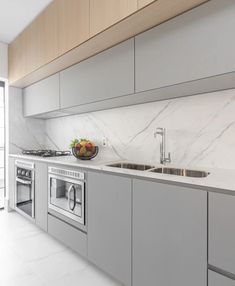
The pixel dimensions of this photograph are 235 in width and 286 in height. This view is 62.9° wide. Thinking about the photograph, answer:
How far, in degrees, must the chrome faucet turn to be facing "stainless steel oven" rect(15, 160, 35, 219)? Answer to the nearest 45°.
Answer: approximately 45° to its right

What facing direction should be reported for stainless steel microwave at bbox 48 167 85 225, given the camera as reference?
facing the viewer and to the left of the viewer

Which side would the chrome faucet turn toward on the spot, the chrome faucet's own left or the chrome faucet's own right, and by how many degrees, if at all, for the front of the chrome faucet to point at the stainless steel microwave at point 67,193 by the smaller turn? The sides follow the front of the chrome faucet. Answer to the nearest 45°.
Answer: approximately 45° to the chrome faucet's own right

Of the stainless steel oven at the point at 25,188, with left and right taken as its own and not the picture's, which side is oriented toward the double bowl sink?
left

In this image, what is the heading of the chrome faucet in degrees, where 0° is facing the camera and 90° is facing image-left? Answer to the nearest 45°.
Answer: approximately 45°

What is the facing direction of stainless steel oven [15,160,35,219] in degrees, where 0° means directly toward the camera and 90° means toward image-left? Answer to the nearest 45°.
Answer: approximately 45°

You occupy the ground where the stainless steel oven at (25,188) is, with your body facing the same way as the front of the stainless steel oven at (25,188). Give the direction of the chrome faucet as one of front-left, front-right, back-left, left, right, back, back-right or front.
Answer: left
